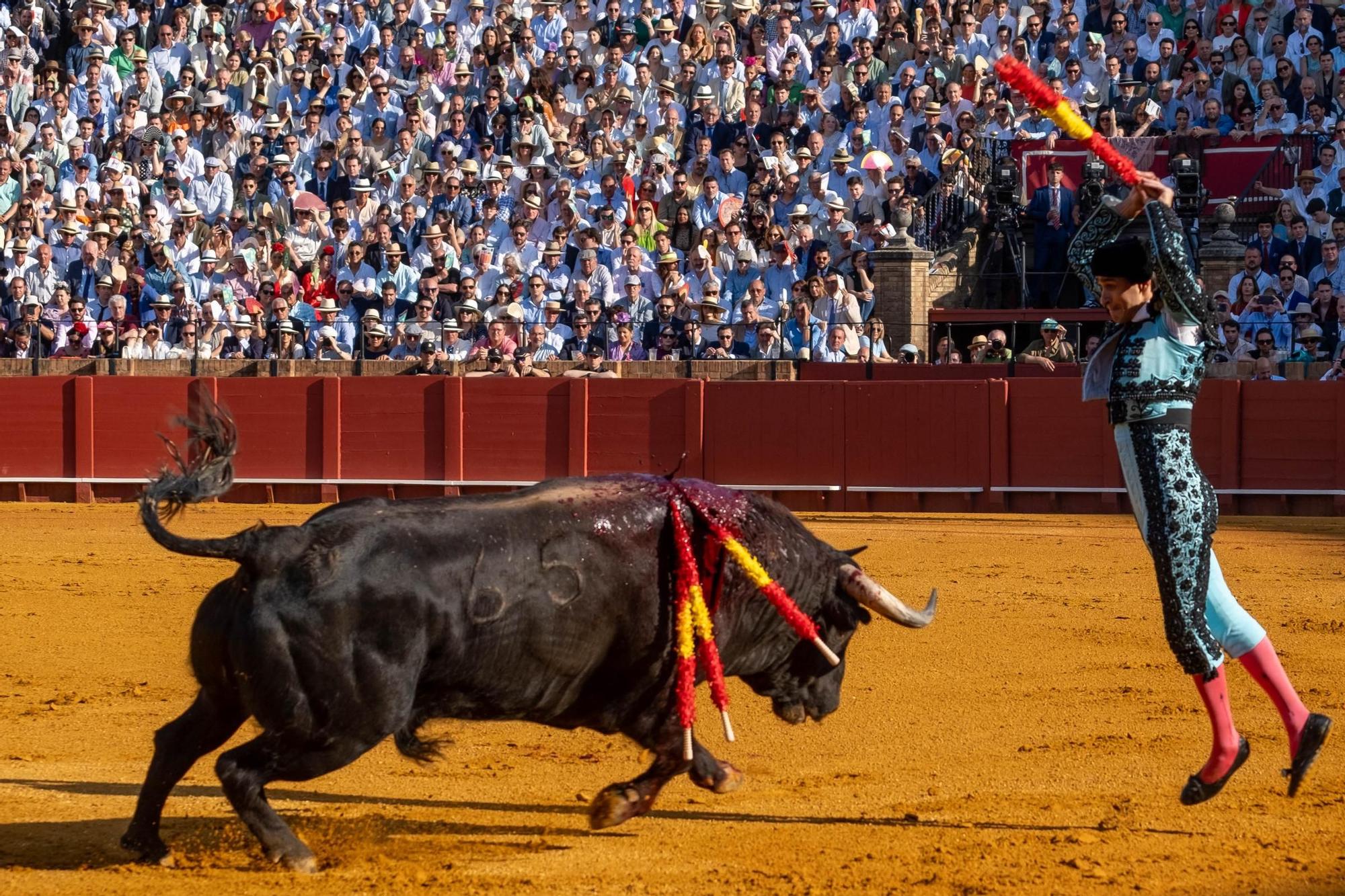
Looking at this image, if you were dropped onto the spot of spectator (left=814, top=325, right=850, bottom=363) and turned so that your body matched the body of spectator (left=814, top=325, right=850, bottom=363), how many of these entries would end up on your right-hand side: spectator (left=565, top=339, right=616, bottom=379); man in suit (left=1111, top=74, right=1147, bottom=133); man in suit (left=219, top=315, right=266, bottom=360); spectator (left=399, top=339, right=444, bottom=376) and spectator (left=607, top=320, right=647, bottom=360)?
4

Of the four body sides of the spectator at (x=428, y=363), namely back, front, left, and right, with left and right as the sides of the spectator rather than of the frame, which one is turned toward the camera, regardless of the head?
front

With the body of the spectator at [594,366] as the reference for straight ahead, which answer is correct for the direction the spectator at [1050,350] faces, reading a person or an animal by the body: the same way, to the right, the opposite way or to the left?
the same way

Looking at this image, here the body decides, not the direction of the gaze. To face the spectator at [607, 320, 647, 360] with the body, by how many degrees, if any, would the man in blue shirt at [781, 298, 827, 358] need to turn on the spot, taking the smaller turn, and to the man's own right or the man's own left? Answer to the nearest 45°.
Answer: approximately 90° to the man's own right

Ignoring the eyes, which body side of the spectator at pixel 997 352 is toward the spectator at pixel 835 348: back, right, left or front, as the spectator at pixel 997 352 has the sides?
right

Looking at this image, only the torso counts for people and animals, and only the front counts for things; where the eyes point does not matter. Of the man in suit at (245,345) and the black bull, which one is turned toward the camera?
the man in suit

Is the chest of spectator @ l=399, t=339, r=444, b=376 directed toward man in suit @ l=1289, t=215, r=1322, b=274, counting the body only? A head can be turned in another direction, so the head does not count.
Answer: no

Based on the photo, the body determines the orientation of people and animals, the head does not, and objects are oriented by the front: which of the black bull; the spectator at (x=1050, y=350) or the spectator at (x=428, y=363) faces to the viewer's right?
the black bull

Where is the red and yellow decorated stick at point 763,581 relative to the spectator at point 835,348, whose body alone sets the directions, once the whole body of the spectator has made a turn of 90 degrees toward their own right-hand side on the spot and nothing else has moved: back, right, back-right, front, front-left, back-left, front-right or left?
left

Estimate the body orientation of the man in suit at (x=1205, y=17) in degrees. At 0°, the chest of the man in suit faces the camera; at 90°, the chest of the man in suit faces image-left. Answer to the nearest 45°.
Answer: approximately 0°

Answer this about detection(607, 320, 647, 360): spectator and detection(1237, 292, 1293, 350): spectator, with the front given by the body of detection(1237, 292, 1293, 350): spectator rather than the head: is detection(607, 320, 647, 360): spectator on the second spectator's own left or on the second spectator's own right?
on the second spectator's own right

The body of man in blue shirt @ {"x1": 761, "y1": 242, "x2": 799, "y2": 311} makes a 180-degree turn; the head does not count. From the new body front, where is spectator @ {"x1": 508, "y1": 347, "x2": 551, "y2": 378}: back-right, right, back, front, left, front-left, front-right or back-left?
left

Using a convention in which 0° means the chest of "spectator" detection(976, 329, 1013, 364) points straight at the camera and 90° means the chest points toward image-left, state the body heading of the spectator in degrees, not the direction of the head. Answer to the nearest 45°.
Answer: approximately 0°

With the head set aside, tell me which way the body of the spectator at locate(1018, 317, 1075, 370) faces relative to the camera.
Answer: toward the camera

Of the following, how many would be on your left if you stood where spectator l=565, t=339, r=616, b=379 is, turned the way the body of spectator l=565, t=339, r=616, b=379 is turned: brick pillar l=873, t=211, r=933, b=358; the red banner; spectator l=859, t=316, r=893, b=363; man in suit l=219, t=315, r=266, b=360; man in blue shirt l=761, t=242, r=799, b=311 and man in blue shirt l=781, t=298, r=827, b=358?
5

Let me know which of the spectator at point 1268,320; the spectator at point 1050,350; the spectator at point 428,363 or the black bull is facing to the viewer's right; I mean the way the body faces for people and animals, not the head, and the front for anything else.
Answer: the black bull
